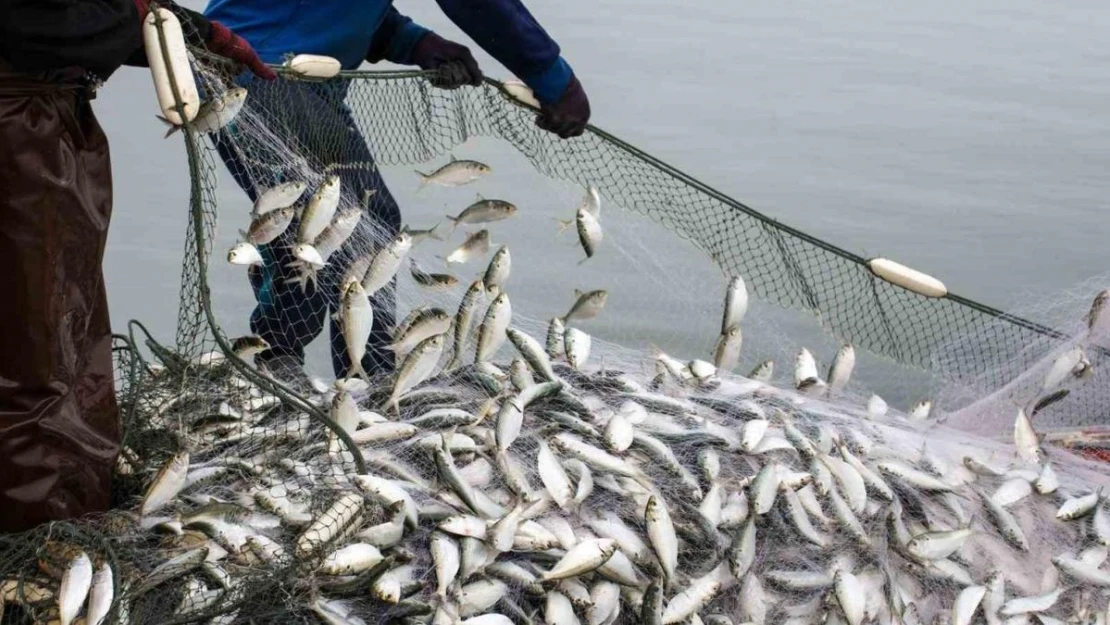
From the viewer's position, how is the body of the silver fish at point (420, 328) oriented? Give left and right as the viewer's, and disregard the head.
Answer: facing to the right of the viewer

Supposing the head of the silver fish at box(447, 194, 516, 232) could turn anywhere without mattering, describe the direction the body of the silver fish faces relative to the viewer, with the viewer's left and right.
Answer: facing to the right of the viewer

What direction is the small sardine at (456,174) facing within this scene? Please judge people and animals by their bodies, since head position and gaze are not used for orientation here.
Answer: to the viewer's right

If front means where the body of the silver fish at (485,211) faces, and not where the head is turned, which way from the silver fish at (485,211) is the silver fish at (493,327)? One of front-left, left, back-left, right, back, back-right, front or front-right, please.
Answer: right

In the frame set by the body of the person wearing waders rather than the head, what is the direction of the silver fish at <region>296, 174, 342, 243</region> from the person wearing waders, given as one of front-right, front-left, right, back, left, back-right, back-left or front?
front-left
